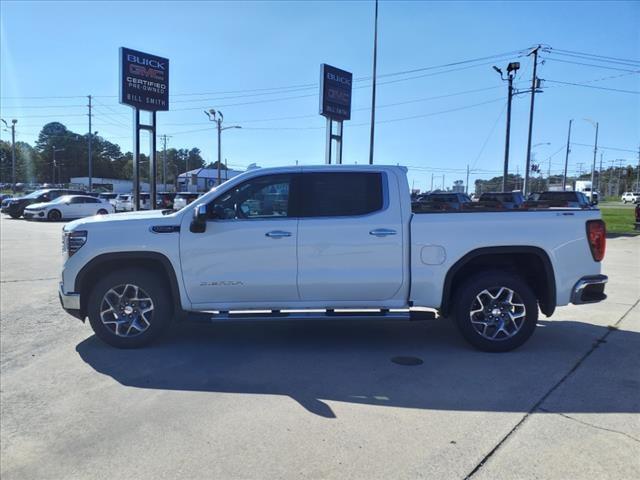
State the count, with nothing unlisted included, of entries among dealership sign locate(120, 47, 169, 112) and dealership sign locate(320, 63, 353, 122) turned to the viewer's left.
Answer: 0

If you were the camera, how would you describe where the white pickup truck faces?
facing to the left of the viewer

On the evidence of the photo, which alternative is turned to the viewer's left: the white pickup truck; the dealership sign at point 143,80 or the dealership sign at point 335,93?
the white pickup truck

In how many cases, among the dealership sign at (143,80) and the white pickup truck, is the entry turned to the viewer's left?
1

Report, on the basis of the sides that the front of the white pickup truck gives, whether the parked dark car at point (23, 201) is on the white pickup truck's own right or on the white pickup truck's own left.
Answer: on the white pickup truck's own right

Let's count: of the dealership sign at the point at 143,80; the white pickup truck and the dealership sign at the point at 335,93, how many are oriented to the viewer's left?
1

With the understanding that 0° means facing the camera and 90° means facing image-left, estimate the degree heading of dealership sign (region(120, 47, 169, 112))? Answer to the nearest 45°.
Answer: approximately 315°

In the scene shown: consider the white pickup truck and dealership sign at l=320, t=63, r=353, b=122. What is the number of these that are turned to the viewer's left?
1

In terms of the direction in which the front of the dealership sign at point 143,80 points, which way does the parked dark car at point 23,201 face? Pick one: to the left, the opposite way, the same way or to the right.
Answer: to the right

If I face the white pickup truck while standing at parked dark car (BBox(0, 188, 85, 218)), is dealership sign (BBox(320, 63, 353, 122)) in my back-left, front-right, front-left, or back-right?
front-left

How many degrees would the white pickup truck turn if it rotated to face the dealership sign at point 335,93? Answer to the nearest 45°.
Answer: approximately 90° to its right

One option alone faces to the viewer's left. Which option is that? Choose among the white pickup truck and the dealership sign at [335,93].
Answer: the white pickup truck

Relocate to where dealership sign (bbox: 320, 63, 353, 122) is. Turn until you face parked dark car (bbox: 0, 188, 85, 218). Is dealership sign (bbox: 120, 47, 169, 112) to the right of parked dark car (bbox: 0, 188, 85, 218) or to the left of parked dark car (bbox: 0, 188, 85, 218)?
left
